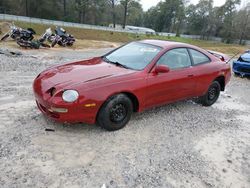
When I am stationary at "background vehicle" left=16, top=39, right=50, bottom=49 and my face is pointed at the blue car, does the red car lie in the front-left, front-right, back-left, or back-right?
front-right

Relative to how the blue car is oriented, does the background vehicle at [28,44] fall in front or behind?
in front

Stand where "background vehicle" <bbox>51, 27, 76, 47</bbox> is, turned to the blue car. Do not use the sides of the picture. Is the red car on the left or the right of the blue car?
right

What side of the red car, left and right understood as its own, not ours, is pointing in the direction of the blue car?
back

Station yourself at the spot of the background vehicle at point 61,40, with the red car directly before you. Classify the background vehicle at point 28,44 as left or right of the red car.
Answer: right

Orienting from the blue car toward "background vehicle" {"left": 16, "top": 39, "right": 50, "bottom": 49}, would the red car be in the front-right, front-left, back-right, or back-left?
front-left

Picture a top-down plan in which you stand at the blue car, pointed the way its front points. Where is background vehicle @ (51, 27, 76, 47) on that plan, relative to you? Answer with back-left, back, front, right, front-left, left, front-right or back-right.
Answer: front-right

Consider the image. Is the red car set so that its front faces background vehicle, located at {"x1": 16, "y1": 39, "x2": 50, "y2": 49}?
no

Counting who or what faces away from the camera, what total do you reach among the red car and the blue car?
0

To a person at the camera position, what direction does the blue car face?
facing the viewer and to the left of the viewer

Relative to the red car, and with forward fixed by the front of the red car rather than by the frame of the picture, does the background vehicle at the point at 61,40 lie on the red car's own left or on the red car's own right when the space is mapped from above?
on the red car's own right
